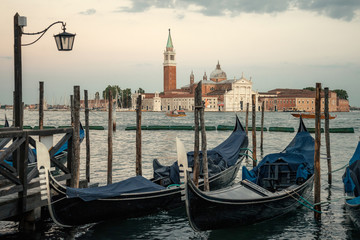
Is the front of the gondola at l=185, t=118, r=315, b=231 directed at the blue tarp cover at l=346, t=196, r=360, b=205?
no

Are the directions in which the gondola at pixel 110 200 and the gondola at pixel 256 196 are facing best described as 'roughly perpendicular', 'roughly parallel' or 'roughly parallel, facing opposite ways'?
roughly parallel

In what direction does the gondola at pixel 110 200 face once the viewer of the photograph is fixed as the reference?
facing the viewer and to the left of the viewer

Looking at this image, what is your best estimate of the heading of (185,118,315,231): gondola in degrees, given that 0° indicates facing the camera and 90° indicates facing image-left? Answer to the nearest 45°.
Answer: approximately 45°

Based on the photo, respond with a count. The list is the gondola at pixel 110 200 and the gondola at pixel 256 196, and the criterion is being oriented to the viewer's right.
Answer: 0

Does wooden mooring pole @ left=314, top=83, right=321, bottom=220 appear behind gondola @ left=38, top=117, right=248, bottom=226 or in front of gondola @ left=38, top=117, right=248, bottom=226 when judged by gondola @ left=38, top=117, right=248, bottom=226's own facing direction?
behind

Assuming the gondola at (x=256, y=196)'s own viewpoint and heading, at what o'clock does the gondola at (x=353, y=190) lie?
the gondola at (x=353, y=190) is roughly at 7 o'clock from the gondola at (x=256, y=196).

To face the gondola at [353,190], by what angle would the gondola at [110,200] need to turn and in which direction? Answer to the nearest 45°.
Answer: approximately 135° to its left

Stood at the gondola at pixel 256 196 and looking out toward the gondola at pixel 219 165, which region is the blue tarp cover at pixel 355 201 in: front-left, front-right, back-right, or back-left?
back-right
